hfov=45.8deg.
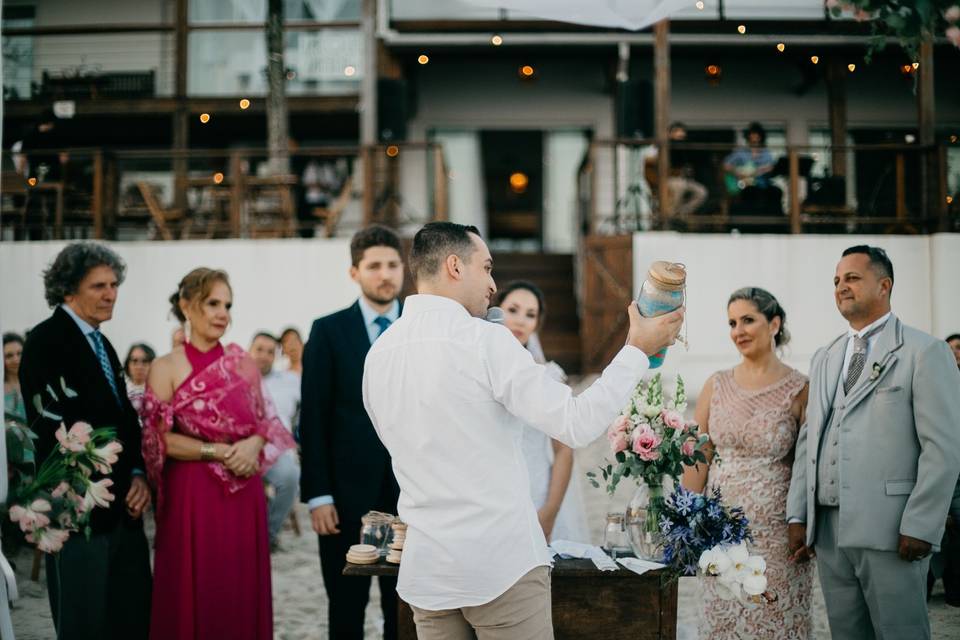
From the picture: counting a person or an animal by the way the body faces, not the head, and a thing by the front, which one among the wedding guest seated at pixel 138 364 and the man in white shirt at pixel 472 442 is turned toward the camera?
the wedding guest seated

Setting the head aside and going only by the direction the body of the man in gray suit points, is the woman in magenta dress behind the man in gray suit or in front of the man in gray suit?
in front

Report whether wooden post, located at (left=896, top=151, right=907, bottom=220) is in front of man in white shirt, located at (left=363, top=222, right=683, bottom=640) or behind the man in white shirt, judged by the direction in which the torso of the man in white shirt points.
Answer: in front

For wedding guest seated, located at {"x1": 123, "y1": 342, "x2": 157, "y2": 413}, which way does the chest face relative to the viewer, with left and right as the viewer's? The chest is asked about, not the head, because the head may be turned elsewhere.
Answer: facing the viewer

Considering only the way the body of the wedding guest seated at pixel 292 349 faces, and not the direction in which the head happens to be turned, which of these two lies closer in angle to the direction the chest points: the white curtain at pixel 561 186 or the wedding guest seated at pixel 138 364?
the wedding guest seated

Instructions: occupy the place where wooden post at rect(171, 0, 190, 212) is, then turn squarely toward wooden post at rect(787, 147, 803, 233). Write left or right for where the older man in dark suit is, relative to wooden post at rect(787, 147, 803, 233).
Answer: right

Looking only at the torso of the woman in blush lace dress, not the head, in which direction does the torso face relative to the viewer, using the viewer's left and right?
facing the viewer and to the left of the viewer

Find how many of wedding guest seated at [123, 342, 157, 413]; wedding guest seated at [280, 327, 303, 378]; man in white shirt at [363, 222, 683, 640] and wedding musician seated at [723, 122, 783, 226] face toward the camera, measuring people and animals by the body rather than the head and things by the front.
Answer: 3

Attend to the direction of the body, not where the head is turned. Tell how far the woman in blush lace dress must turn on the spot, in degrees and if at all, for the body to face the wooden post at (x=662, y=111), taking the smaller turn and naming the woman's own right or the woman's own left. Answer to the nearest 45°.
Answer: approximately 135° to the woman's own right

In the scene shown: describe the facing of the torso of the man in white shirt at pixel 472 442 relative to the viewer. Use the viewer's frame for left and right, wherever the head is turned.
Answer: facing away from the viewer and to the right of the viewer

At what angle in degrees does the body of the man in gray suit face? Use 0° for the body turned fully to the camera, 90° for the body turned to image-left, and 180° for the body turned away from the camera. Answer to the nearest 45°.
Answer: approximately 45°

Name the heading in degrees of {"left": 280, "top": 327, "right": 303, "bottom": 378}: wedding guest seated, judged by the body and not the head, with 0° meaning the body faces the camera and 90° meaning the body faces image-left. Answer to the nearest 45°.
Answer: approximately 0°

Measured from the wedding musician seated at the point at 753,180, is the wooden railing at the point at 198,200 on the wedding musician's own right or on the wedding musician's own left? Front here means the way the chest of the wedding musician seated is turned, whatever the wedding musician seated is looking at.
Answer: on the wedding musician's own right

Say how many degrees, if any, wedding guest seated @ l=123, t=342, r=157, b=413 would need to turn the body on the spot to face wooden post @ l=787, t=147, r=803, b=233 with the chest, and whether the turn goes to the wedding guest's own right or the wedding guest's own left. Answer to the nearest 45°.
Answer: approximately 90° to the wedding guest's own left

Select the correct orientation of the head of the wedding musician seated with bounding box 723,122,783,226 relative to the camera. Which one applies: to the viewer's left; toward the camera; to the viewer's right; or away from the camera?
toward the camera

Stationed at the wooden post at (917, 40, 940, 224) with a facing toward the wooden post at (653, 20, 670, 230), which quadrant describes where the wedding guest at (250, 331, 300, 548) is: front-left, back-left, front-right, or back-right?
front-left

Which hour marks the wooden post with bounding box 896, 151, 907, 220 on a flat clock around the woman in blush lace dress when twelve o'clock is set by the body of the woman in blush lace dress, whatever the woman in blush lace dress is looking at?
The wooden post is roughly at 5 o'clock from the woman in blush lace dress.

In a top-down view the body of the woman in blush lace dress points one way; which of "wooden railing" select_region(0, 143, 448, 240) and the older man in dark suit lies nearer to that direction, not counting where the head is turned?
the older man in dark suit

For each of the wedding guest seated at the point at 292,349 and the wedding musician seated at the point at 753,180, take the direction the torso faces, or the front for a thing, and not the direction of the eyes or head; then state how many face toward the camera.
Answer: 2

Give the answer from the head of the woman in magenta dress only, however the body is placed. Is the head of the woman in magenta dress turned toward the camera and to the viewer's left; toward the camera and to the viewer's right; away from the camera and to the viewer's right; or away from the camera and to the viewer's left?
toward the camera and to the viewer's right

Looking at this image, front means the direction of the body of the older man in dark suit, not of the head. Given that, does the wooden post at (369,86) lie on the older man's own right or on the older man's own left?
on the older man's own left
